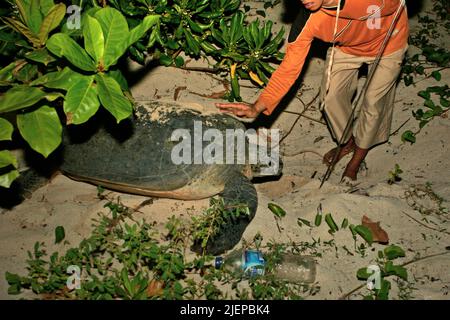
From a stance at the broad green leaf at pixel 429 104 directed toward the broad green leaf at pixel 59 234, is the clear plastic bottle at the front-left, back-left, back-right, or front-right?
front-left

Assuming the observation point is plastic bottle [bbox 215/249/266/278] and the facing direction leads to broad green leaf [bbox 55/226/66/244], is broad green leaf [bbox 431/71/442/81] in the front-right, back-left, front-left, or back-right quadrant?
back-right

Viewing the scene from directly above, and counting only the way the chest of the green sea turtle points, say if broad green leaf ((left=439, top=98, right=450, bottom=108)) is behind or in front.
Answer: in front

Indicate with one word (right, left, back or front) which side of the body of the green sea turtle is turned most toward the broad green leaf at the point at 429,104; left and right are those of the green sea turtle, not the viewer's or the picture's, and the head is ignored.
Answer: front

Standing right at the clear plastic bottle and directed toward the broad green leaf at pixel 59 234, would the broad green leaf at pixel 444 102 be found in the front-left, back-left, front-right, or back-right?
back-right

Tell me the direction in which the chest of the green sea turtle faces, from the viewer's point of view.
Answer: to the viewer's right
